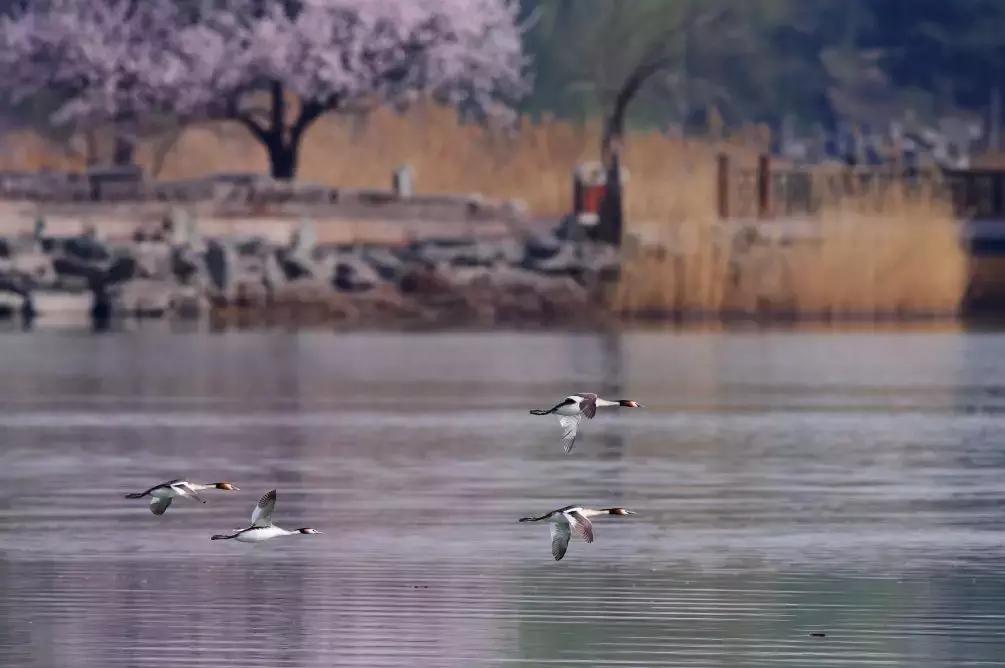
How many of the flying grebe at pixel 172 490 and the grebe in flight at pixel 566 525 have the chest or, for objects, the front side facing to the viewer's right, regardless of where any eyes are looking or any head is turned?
2

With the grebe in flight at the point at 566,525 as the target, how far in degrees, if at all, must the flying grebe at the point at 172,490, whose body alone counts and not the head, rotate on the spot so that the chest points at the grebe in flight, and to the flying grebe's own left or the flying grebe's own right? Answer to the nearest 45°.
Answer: approximately 45° to the flying grebe's own right

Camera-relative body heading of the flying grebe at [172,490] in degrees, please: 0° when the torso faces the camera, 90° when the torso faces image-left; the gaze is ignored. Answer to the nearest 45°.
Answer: approximately 270°

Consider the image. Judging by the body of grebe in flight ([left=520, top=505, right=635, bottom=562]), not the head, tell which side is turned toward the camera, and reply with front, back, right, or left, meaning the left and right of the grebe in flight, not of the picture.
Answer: right

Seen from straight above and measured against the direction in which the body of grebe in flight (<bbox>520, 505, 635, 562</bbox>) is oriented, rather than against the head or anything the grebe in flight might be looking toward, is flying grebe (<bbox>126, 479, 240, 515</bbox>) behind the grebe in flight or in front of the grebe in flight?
behind
